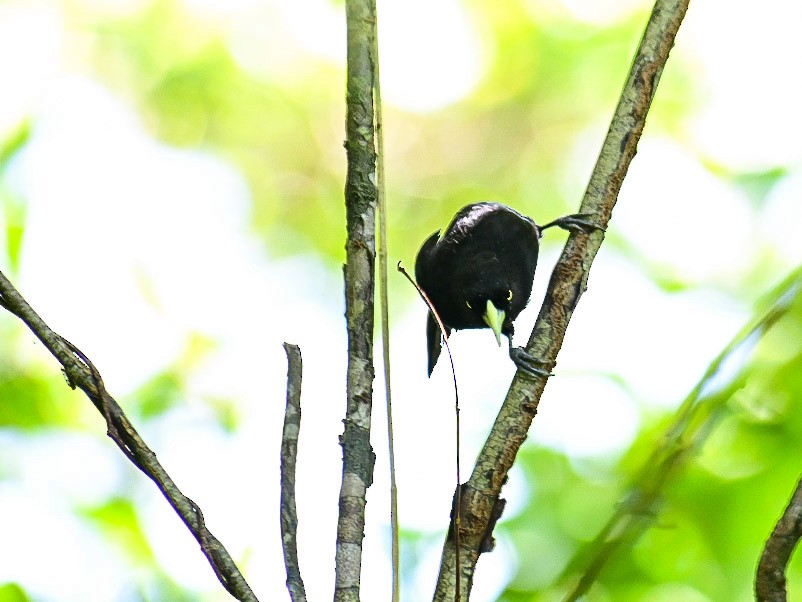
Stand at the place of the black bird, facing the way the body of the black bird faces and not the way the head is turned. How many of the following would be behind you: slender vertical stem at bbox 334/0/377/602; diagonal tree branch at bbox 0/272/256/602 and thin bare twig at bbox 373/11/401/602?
0

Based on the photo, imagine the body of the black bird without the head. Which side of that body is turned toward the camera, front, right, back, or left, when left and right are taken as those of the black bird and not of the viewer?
front
